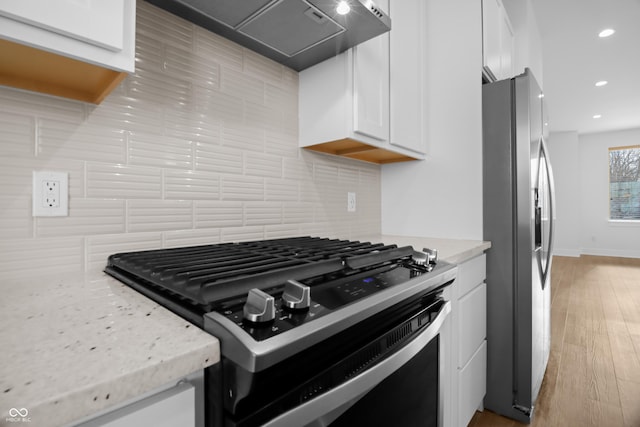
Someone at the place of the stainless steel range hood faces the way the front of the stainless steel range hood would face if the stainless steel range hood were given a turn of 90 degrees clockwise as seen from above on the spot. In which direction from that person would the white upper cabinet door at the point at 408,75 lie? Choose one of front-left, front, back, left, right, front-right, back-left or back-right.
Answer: back

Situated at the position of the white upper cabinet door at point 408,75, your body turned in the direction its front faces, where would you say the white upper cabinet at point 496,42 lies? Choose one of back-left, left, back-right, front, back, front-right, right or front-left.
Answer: left

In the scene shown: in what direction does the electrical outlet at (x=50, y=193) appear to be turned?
toward the camera

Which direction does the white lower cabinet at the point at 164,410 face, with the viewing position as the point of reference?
facing the viewer and to the right of the viewer

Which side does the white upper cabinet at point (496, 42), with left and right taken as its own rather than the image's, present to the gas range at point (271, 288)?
right
